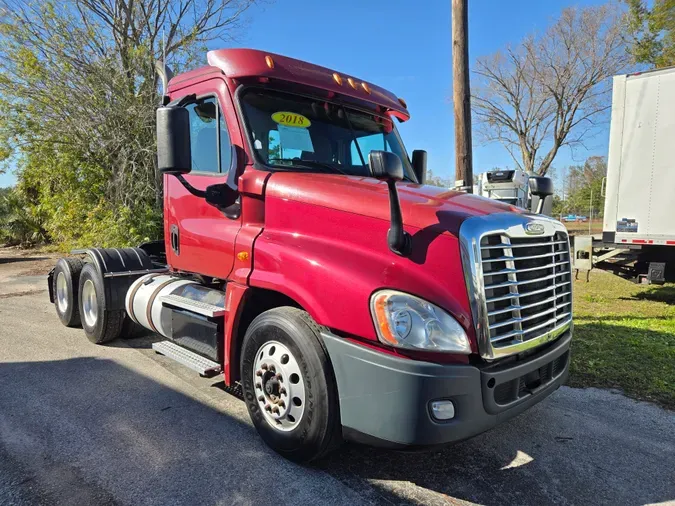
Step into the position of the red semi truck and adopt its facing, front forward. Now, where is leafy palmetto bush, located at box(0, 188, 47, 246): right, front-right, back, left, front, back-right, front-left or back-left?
back

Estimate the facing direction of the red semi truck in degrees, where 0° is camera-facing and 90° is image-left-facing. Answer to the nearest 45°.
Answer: approximately 315°

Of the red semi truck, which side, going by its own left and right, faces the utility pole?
left

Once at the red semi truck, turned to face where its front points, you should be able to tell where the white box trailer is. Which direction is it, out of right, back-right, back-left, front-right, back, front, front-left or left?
left

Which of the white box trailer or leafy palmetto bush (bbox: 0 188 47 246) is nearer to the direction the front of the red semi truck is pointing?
the white box trailer
